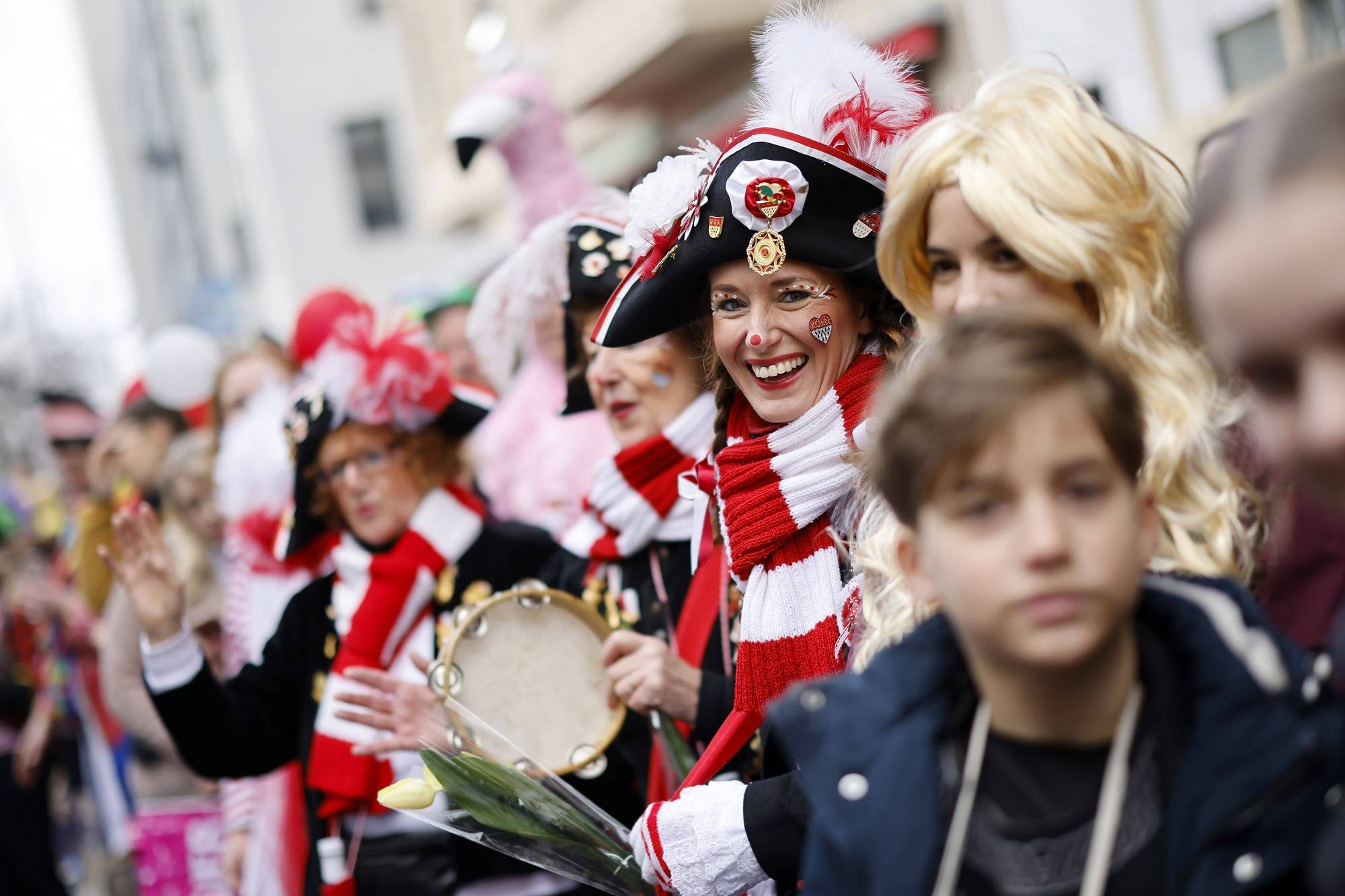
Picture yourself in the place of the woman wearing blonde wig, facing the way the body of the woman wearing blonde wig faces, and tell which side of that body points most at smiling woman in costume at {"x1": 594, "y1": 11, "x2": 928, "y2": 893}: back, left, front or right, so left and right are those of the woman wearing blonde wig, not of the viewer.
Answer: right

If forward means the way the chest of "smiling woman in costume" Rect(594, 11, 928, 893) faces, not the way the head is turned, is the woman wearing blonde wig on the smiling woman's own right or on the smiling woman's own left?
on the smiling woman's own left

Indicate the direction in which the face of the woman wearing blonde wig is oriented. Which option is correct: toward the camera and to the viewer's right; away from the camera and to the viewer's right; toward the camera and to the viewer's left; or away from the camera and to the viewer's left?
toward the camera and to the viewer's left

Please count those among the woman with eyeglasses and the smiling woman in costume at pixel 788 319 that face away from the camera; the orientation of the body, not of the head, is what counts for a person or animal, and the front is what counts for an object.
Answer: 0

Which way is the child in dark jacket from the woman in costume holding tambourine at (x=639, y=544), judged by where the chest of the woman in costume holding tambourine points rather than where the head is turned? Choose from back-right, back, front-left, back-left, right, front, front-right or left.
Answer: front-left

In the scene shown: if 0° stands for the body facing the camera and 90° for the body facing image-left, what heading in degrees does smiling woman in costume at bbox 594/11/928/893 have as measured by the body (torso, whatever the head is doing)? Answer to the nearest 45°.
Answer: approximately 45°

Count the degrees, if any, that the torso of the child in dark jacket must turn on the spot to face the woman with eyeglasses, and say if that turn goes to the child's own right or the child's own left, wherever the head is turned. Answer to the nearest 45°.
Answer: approximately 135° to the child's own right

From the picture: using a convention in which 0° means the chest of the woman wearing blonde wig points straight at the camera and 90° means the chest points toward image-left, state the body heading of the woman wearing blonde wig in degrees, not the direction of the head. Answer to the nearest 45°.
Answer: approximately 45°

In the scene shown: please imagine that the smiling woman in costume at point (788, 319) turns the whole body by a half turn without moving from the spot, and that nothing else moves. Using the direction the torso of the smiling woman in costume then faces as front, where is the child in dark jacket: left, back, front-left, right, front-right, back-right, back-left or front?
back-right

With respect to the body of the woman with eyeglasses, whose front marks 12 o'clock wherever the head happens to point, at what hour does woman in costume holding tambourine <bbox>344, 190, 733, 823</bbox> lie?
The woman in costume holding tambourine is roughly at 9 o'clock from the woman with eyeglasses.

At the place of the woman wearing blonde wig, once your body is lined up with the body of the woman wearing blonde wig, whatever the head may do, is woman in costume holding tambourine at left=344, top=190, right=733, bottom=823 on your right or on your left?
on your right

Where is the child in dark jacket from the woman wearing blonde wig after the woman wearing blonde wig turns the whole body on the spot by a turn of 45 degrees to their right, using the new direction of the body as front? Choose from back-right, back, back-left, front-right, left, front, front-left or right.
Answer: left

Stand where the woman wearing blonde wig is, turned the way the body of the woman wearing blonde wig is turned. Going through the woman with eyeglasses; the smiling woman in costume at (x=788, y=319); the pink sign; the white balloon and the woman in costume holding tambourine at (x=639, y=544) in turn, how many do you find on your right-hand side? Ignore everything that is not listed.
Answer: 5
